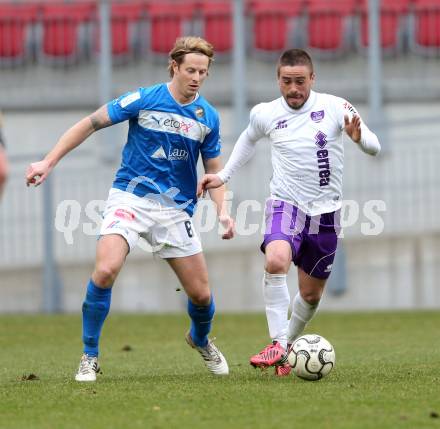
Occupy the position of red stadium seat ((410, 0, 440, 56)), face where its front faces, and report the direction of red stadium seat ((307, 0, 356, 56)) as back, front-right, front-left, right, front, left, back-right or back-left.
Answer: right

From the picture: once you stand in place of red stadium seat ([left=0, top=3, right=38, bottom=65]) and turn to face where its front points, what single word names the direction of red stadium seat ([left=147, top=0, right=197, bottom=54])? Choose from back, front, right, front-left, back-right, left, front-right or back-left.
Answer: left

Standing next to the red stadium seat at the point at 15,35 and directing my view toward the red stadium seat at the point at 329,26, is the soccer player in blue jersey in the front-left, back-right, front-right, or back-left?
front-right

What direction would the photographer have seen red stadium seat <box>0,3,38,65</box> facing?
facing the viewer

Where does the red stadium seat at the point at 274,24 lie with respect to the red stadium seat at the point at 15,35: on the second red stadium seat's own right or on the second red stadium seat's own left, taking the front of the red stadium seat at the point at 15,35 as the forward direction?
on the second red stadium seat's own left

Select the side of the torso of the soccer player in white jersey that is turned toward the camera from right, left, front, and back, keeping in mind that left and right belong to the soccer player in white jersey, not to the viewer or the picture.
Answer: front

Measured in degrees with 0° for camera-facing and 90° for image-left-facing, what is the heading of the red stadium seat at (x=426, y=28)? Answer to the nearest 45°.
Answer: approximately 0°

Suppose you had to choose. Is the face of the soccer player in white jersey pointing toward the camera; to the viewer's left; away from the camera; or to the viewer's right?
toward the camera

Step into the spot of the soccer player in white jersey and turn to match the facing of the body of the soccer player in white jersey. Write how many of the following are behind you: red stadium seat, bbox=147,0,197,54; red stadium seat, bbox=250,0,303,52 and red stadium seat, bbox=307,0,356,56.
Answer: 3

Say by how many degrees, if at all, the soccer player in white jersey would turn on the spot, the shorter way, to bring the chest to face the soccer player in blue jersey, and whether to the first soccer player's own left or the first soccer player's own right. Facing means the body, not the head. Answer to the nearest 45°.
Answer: approximately 45° to the first soccer player's own right

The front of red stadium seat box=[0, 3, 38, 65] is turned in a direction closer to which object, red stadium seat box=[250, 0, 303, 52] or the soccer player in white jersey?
the soccer player in white jersey

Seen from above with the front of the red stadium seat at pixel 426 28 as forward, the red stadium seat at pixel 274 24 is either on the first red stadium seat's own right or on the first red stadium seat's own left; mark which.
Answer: on the first red stadium seat's own right

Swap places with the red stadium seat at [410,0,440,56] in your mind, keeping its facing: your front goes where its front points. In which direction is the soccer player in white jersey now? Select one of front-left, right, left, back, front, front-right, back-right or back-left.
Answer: front

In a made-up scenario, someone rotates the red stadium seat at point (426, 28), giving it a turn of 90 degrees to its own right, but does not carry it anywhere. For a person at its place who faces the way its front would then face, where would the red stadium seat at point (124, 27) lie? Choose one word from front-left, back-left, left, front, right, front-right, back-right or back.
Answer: front

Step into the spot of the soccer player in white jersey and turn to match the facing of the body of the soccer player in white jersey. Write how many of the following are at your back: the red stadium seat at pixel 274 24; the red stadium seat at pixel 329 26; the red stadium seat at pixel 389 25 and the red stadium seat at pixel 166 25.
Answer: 4

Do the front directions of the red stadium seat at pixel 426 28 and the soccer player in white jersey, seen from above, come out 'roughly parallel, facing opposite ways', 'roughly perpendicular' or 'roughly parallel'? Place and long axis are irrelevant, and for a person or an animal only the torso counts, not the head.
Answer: roughly parallel

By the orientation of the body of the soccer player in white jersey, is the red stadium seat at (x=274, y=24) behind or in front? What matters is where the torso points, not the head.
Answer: behind
